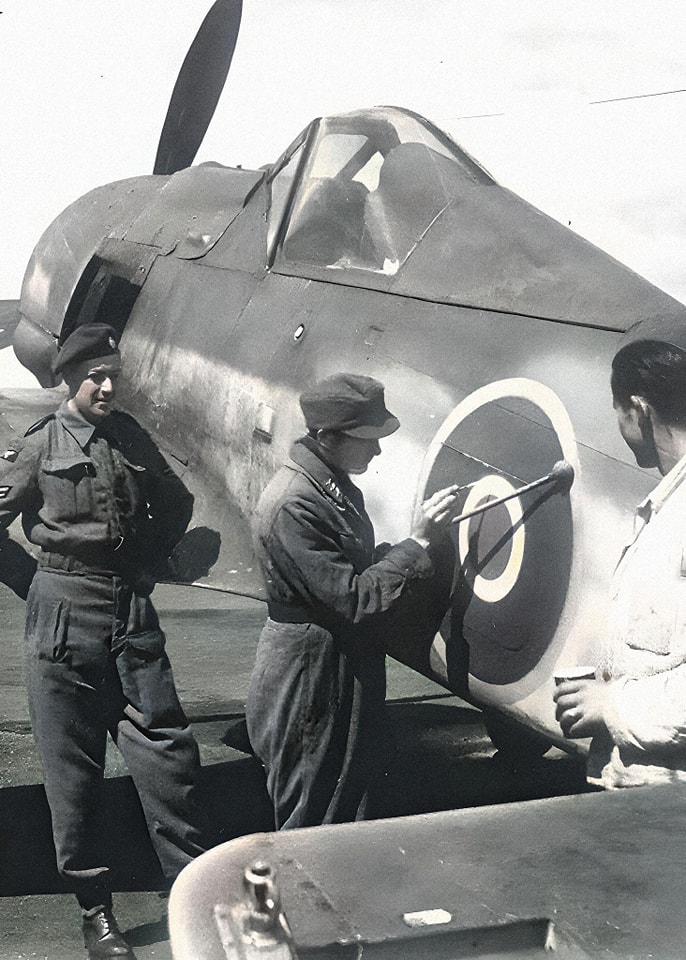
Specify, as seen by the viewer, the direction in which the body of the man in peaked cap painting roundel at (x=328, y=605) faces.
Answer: to the viewer's right

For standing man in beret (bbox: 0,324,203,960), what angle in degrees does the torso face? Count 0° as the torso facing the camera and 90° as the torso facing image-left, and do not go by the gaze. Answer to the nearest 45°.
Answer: approximately 315°

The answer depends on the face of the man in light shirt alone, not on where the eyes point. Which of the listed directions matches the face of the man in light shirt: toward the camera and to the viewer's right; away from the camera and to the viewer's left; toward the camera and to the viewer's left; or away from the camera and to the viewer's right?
away from the camera and to the viewer's left

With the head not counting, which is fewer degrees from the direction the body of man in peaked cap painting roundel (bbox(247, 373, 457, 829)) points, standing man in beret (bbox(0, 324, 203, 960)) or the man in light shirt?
the man in light shirt

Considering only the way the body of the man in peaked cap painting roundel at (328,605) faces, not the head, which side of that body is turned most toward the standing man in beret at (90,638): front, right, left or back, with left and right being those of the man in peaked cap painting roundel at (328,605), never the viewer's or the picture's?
back

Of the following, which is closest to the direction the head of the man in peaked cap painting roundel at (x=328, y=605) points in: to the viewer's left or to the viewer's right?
to the viewer's right

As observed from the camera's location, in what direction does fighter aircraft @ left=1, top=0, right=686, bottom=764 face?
facing away from the viewer and to the left of the viewer
